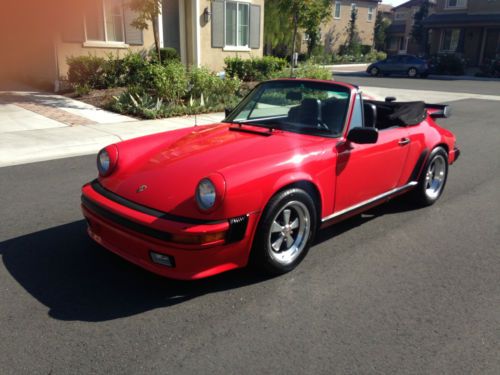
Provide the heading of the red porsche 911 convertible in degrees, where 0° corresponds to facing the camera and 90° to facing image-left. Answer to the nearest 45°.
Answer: approximately 45°

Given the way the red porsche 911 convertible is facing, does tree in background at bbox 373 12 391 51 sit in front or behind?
behind

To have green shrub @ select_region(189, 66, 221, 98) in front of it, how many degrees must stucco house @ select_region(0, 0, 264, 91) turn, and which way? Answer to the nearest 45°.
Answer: approximately 45° to its left

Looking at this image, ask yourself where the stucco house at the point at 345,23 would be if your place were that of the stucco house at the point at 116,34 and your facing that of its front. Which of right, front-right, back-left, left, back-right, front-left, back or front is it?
back-left

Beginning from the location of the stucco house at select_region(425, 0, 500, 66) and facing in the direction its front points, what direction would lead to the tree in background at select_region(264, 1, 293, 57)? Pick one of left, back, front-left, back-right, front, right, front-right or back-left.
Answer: front-right

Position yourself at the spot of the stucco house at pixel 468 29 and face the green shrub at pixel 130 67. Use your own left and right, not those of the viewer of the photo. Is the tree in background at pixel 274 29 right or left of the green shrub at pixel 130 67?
right

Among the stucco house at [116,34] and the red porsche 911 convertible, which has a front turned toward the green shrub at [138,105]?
the stucco house

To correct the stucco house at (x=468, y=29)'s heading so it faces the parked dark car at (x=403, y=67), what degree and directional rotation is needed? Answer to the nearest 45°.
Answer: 0° — it already faces it

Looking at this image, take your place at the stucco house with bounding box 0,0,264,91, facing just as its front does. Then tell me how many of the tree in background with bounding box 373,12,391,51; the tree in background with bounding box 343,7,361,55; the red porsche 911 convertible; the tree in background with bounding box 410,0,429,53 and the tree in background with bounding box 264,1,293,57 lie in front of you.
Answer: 1

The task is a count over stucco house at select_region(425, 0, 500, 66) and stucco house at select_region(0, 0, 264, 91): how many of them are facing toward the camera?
2

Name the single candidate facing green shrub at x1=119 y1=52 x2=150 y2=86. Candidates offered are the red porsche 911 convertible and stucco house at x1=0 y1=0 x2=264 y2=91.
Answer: the stucco house

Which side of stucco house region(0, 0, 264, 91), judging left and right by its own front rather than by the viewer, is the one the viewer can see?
front

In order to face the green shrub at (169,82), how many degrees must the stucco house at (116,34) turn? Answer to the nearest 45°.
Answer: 0° — it already faces it

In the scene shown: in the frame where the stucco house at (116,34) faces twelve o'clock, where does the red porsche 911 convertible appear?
The red porsche 911 convertible is roughly at 12 o'clock from the stucco house.
